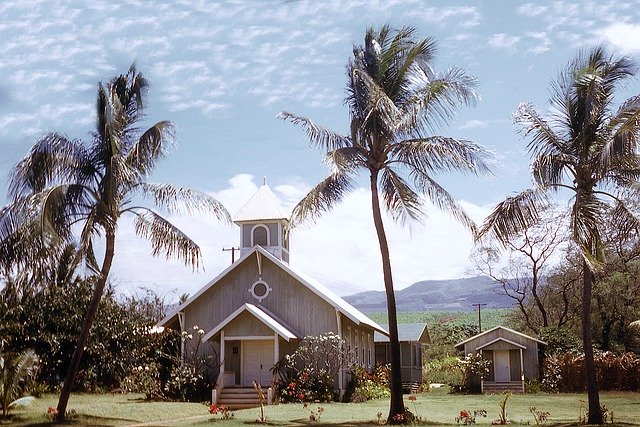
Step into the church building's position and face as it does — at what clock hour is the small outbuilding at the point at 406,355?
The small outbuilding is roughly at 7 o'clock from the church building.

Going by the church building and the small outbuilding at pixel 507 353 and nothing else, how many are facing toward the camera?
2

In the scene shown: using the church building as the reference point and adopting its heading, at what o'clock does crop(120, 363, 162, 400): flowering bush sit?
The flowering bush is roughly at 2 o'clock from the church building.

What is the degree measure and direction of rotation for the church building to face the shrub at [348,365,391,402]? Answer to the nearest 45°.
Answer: approximately 90° to its left

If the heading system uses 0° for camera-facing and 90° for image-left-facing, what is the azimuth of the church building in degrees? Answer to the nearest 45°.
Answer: approximately 0°

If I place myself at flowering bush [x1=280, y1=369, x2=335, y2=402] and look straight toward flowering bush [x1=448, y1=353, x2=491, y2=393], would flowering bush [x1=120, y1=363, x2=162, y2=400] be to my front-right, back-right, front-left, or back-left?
back-left

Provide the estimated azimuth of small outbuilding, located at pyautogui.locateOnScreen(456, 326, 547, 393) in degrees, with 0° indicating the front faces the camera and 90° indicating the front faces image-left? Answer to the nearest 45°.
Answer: approximately 0°

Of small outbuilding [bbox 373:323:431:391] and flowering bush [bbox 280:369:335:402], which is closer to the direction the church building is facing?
the flowering bush

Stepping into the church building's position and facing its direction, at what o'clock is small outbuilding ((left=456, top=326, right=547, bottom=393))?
The small outbuilding is roughly at 8 o'clock from the church building.
